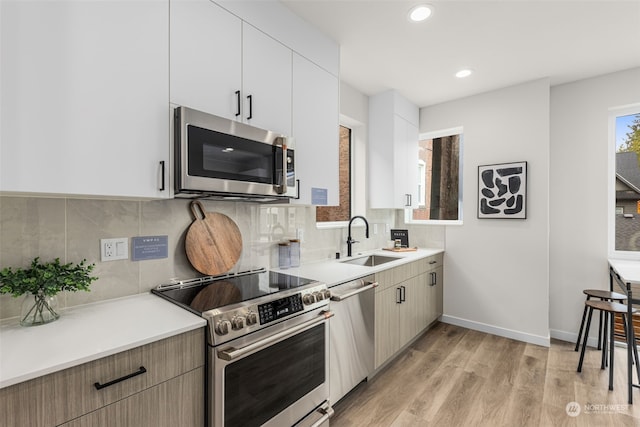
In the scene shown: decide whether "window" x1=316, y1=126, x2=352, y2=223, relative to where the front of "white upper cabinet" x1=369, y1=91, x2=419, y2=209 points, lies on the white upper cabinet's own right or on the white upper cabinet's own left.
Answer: on the white upper cabinet's own right

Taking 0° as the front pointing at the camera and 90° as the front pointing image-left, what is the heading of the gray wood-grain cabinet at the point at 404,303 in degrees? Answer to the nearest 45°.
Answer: approximately 315°

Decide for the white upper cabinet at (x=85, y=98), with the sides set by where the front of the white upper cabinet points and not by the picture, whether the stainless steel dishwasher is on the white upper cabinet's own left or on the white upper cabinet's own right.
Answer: on the white upper cabinet's own left

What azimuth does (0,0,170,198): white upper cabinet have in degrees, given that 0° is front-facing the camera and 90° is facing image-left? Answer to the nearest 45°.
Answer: approximately 0°

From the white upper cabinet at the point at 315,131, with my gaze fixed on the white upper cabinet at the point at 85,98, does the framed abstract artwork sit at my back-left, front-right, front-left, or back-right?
back-left

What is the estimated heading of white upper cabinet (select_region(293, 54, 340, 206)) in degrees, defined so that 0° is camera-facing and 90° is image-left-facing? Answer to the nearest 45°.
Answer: approximately 315°

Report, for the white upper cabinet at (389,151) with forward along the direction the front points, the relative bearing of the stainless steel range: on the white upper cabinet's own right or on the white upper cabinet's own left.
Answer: on the white upper cabinet's own right

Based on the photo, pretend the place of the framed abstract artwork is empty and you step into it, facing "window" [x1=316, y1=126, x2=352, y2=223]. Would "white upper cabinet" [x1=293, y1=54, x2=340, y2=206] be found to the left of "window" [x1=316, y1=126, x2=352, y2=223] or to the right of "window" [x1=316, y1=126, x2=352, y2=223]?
left
